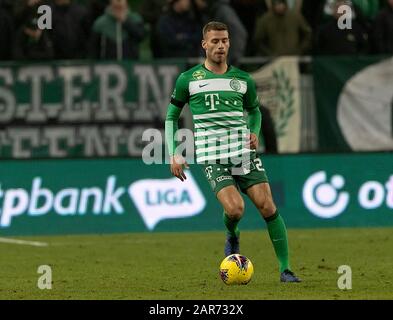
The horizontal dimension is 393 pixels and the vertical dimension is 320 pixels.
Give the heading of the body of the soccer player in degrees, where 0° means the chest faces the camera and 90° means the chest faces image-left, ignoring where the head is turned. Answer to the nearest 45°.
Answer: approximately 0°
